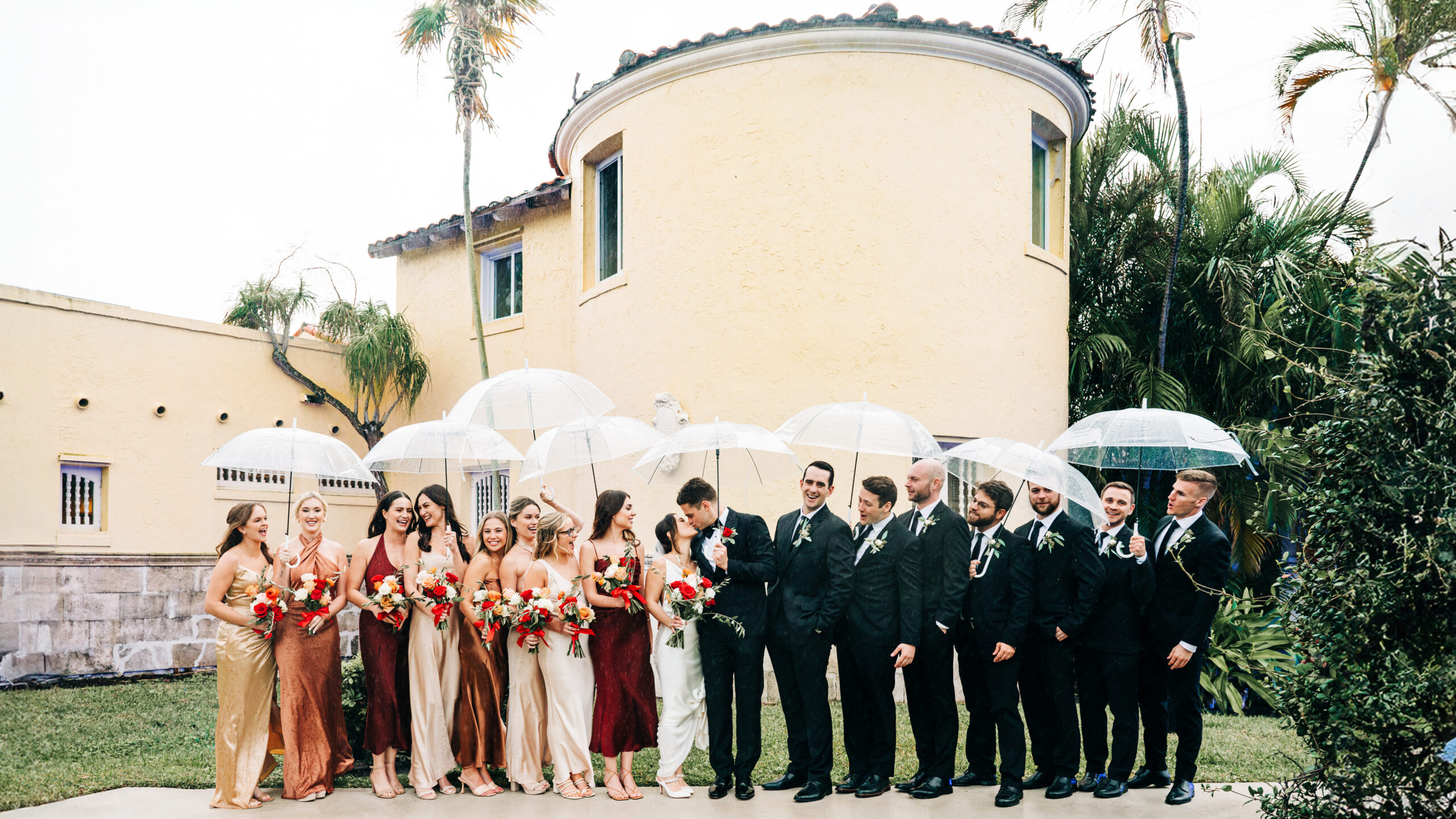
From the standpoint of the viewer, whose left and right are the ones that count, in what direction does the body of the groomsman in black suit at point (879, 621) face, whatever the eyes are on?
facing the viewer and to the left of the viewer

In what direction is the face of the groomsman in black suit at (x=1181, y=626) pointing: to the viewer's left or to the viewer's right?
to the viewer's left

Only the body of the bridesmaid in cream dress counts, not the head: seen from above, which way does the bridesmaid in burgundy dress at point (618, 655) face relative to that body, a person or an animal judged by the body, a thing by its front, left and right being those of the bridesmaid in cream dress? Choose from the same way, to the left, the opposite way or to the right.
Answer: the same way

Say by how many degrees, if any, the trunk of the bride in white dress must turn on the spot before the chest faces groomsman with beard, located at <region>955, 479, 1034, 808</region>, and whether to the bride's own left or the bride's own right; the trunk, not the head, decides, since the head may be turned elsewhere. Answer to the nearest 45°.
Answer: approximately 45° to the bride's own left

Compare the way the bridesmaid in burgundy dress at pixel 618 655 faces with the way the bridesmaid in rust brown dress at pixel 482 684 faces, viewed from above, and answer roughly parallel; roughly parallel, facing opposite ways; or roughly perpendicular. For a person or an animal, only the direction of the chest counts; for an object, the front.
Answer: roughly parallel

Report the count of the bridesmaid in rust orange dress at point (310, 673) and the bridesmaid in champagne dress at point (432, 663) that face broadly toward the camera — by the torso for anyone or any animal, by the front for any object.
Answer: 2

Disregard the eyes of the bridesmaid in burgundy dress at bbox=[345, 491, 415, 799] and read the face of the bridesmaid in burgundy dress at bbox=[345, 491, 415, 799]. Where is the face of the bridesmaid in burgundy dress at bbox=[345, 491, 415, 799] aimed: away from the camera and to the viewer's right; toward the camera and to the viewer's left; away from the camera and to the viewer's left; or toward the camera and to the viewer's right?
toward the camera and to the viewer's right

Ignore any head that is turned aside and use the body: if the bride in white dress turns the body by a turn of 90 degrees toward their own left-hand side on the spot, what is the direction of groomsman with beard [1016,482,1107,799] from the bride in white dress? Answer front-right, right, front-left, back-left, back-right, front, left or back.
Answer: front-right

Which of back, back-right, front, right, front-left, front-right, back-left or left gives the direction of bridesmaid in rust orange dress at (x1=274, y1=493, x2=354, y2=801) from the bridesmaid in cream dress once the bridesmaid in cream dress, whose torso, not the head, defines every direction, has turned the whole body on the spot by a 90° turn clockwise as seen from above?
front-right

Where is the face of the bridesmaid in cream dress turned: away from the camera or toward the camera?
toward the camera

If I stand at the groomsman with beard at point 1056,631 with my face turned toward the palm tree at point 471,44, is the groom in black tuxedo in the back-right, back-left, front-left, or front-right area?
front-left

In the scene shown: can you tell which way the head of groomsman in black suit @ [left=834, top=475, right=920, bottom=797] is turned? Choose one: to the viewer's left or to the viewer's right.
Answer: to the viewer's left

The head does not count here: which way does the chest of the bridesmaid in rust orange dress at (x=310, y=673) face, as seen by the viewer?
toward the camera

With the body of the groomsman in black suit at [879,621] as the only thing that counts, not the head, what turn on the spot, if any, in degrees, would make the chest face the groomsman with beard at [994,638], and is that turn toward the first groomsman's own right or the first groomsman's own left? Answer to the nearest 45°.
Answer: approximately 135° to the first groomsman's own left

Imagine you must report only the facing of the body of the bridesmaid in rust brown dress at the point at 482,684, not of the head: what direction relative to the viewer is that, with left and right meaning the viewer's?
facing the viewer and to the right of the viewer

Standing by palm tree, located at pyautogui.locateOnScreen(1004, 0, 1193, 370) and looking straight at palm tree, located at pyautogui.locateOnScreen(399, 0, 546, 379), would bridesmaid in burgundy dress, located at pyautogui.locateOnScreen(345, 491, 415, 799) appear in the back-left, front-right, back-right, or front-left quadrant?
front-left
